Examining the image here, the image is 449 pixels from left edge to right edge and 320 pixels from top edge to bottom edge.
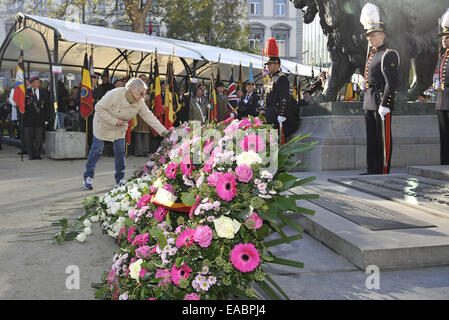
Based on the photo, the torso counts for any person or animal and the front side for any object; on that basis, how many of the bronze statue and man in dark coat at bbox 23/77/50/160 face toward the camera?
1

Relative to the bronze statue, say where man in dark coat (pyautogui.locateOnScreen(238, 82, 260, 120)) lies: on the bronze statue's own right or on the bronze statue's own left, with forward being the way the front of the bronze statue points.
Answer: on the bronze statue's own right

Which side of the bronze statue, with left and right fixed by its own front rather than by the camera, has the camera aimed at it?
left

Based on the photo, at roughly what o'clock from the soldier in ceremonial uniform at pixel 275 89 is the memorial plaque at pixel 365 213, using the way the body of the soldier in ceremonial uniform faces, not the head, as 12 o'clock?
The memorial plaque is roughly at 10 o'clock from the soldier in ceremonial uniform.

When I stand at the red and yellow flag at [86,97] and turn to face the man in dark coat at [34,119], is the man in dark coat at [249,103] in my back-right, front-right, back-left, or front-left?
back-right

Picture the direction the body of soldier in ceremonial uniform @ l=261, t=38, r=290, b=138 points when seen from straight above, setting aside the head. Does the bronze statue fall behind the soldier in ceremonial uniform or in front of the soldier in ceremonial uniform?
behind

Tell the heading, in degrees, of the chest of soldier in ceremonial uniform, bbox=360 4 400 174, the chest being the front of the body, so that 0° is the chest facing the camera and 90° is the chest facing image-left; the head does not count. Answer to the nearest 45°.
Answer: approximately 45°
